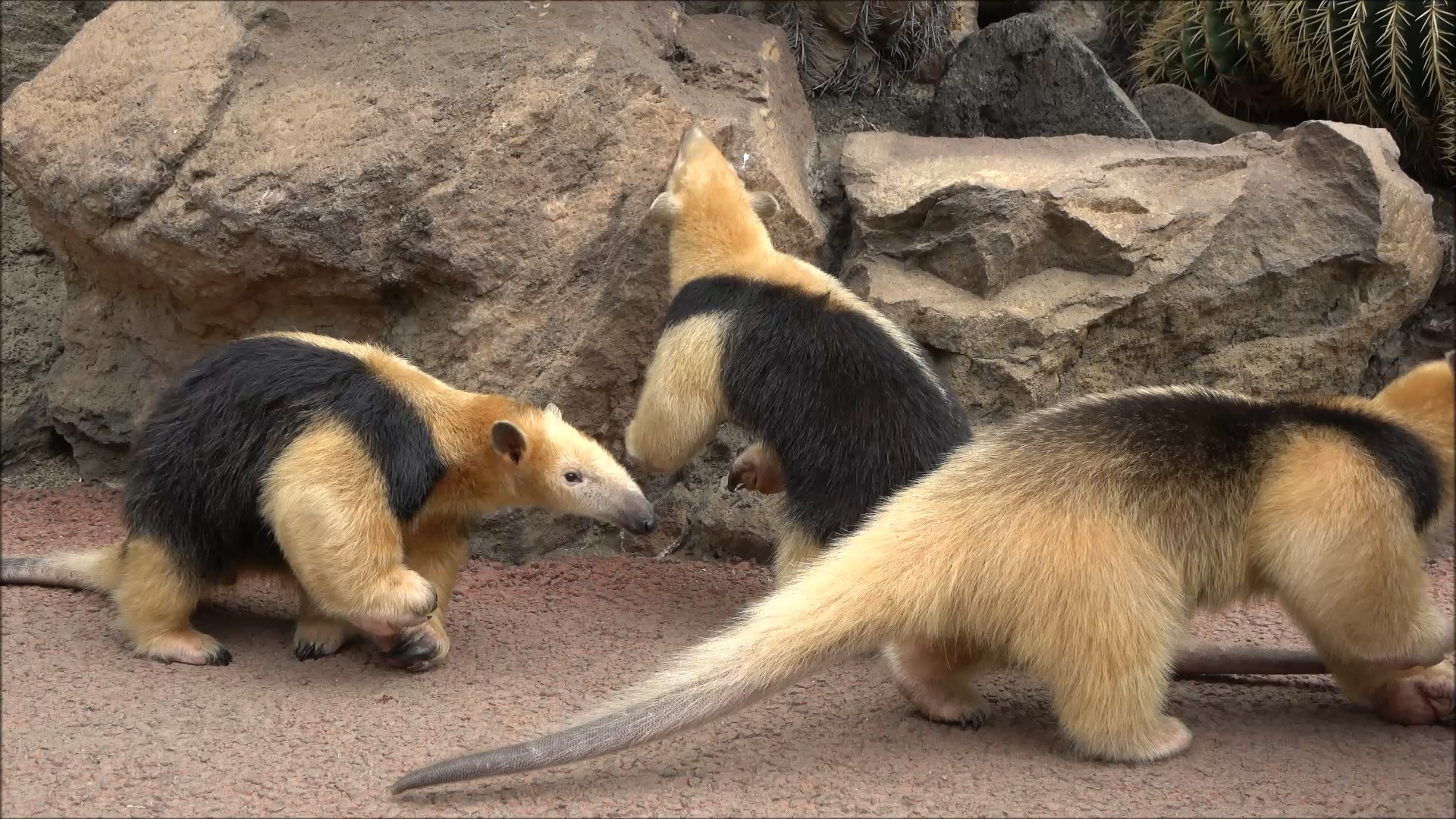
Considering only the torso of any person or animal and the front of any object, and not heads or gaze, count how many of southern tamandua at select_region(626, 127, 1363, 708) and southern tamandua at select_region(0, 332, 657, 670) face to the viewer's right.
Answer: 1

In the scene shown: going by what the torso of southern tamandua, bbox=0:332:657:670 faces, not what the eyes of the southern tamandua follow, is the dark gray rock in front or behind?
in front

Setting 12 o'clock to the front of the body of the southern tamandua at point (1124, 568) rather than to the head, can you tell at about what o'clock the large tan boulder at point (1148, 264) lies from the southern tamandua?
The large tan boulder is roughly at 9 o'clock from the southern tamandua.

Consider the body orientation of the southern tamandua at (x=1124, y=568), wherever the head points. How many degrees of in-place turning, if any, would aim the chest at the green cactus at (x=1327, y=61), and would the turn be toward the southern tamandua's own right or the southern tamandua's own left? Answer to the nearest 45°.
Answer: approximately 90° to the southern tamandua's own left

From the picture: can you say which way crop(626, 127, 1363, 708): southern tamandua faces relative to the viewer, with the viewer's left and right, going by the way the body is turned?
facing away from the viewer and to the left of the viewer

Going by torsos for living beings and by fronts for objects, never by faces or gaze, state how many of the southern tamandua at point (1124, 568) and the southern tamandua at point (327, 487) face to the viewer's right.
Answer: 2

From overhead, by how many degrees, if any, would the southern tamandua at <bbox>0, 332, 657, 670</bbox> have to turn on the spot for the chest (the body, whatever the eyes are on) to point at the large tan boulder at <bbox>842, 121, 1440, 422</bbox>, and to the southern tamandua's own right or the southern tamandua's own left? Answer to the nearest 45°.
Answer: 0° — it already faces it

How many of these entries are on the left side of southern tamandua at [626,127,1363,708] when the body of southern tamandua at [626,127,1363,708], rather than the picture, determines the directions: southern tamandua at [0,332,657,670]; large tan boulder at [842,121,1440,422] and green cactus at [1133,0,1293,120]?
1

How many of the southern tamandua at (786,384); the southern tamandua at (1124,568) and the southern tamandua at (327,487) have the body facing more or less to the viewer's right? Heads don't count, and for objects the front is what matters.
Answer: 2

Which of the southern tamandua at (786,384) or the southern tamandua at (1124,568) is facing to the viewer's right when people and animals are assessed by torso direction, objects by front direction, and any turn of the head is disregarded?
the southern tamandua at (1124,568)

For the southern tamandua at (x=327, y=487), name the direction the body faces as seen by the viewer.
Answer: to the viewer's right

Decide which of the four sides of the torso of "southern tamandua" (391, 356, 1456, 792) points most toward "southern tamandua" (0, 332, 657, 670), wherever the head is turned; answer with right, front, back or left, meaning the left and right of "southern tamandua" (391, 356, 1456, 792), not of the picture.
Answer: back

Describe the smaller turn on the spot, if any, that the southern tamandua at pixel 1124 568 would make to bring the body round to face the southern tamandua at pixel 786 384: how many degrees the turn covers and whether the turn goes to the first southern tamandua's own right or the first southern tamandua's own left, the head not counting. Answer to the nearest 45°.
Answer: approximately 135° to the first southern tamandua's own left

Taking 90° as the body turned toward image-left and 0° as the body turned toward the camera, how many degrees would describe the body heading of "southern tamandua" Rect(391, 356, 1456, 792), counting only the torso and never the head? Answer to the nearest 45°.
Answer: approximately 270°

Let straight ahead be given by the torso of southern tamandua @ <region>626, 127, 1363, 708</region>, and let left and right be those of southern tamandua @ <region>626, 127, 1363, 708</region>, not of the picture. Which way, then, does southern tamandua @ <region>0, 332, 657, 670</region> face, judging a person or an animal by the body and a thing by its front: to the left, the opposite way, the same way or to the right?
to the right
